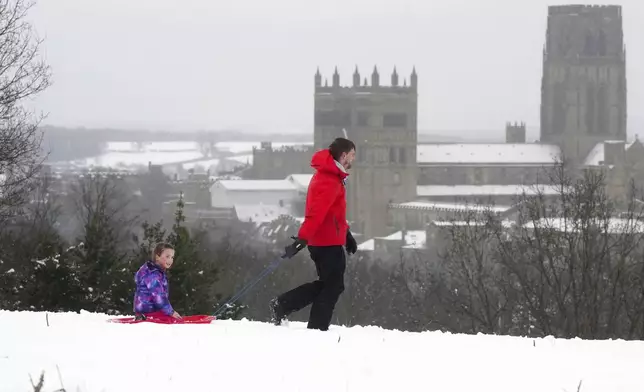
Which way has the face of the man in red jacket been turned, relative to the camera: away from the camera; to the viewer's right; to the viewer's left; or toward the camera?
to the viewer's right

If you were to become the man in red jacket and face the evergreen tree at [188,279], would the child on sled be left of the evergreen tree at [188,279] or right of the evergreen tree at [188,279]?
left

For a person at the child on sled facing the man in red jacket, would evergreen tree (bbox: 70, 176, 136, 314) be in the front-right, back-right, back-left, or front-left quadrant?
back-left

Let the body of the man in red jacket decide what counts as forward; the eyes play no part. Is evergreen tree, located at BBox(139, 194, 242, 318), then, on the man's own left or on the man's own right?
on the man's own left

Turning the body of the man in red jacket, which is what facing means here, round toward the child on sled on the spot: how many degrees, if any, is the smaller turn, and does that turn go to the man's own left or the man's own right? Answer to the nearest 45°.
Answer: approximately 180°

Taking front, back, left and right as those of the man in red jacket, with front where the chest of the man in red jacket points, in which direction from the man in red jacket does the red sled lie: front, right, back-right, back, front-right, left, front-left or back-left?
back

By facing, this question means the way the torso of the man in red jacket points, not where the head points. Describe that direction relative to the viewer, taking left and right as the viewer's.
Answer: facing to the right of the viewer
